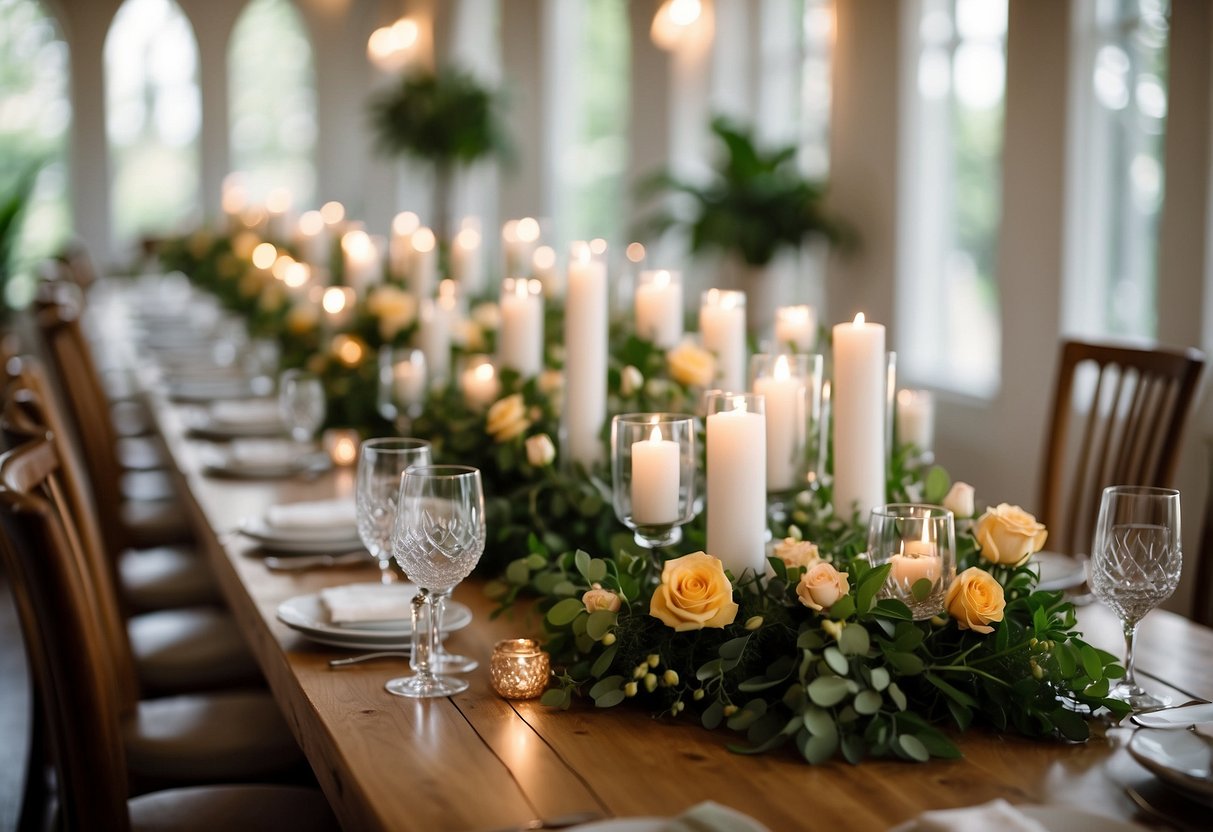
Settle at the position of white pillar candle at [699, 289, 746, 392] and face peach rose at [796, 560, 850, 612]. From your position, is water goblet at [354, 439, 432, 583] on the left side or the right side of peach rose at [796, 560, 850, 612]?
right

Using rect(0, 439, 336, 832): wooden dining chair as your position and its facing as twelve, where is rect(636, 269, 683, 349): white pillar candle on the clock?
The white pillar candle is roughly at 11 o'clock from the wooden dining chair.

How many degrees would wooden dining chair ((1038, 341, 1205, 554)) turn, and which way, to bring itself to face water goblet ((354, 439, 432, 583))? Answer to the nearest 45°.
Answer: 0° — it already faces it

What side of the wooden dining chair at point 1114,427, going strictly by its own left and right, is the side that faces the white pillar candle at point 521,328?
front

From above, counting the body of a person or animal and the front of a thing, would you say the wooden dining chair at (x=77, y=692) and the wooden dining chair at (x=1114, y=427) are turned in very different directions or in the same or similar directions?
very different directions

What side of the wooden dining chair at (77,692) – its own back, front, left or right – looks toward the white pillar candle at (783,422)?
front

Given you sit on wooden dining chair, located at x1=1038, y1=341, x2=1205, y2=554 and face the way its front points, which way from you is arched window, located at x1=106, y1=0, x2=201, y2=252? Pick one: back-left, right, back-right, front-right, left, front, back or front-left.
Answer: right

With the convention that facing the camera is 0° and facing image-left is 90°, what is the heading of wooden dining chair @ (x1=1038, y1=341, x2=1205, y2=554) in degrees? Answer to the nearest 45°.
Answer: approximately 45°

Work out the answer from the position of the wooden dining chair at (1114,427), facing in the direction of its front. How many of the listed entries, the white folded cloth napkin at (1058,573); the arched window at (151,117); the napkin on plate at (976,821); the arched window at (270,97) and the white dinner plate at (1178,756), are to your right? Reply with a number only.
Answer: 2

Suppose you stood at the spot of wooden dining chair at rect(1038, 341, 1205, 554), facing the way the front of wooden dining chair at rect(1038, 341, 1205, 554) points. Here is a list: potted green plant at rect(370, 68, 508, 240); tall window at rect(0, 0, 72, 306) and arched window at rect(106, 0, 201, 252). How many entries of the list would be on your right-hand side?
3

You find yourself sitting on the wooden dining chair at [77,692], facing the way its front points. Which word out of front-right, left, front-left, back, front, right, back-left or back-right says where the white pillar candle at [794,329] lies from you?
front

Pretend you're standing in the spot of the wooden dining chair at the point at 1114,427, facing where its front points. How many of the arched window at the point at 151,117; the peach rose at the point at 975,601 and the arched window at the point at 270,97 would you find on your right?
2

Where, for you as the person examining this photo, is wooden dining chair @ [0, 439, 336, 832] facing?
facing to the right of the viewer
